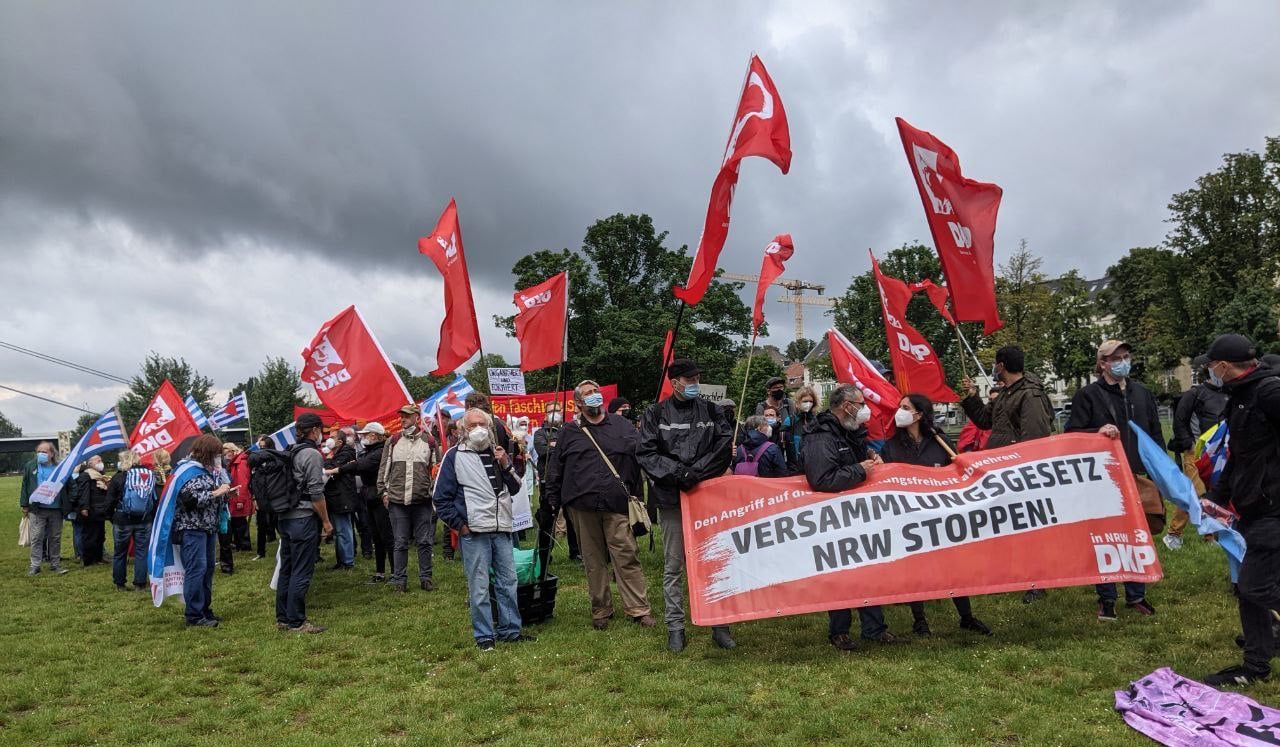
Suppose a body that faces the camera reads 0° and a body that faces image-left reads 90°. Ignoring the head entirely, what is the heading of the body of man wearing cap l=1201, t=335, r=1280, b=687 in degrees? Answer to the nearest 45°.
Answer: approximately 90°

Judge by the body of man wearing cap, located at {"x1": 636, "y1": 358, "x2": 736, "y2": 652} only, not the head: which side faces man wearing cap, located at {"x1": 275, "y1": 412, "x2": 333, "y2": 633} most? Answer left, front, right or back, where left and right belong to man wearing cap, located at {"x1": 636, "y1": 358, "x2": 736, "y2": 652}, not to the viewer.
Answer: right

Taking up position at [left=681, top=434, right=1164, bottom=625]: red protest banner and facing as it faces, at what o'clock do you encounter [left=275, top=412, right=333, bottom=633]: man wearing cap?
The man wearing cap is roughly at 3 o'clock from the red protest banner.

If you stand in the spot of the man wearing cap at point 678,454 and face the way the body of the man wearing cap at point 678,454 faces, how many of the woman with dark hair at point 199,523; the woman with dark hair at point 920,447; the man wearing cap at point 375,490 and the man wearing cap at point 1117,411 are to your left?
2

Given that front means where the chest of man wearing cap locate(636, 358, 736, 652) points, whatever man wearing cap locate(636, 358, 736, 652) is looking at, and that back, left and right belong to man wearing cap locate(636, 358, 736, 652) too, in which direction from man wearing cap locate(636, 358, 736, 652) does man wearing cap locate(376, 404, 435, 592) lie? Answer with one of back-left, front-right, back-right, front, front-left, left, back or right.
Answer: back-right

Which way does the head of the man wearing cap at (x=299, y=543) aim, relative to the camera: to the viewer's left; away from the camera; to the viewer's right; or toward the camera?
to the viewer's right

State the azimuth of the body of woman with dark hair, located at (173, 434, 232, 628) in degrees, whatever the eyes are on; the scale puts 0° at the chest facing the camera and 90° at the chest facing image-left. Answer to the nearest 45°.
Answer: approximately 270°

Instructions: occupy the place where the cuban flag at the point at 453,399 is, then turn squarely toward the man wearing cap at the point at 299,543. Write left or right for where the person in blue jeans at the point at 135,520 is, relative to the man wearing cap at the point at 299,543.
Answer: right

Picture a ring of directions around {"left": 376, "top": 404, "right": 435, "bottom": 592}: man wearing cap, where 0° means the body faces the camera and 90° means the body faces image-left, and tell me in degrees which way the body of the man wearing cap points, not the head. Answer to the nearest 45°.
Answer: approximately 0°
